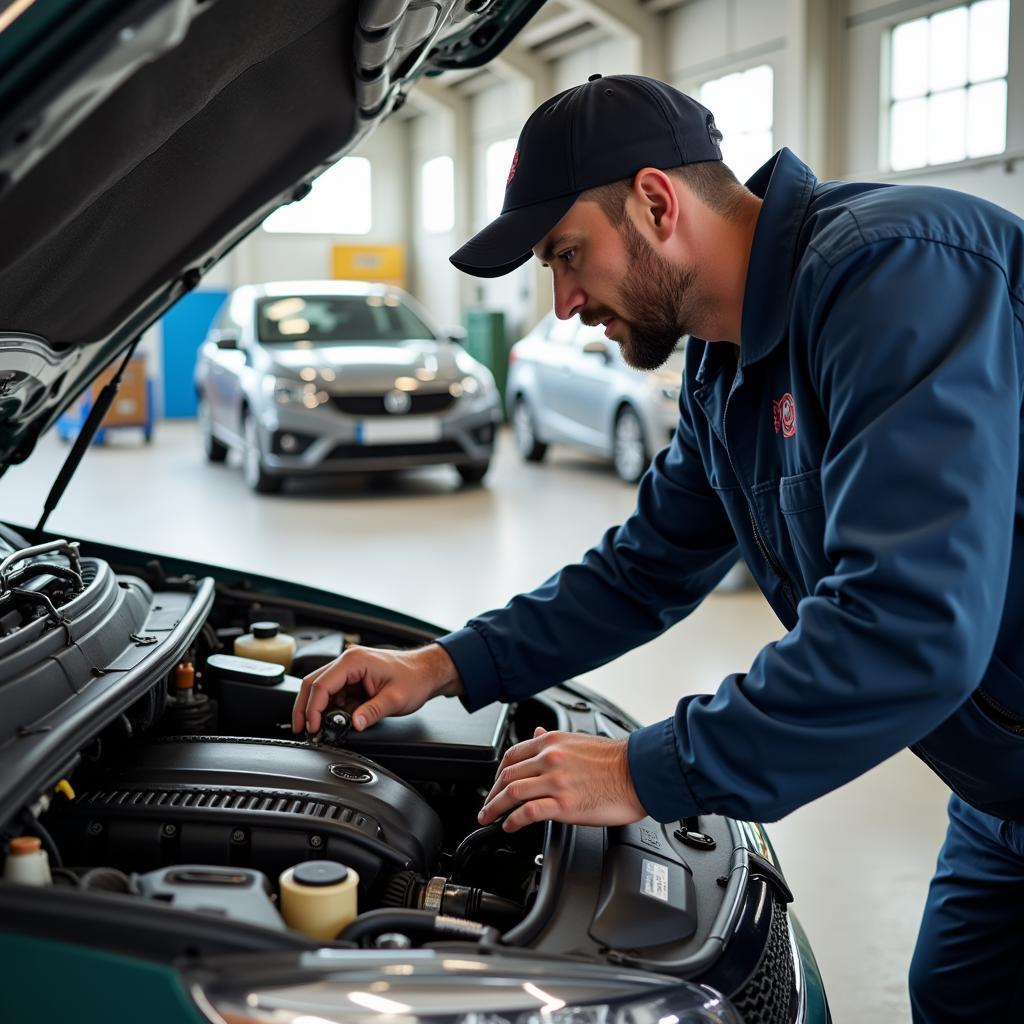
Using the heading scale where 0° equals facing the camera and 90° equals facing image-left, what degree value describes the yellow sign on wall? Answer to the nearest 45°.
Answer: approximately 0°

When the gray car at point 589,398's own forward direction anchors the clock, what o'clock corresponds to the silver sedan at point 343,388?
The silver sedan is roughly at 4 o'clock from the gray car.

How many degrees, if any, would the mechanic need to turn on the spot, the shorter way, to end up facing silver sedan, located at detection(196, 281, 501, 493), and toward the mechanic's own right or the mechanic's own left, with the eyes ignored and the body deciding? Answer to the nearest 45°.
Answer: approximately 90° to the mechanic's own right

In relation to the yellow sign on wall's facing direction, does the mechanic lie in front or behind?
in front

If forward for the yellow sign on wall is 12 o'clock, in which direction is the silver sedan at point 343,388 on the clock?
The silver sedan is roughly at 12 o'clock from the yellow sign on wall.

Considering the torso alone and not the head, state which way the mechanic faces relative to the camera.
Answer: to the viewer's left

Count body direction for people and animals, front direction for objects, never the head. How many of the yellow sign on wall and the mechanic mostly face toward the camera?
1

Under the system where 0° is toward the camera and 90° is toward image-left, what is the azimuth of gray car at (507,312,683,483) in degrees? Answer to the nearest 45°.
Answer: approximately 315°

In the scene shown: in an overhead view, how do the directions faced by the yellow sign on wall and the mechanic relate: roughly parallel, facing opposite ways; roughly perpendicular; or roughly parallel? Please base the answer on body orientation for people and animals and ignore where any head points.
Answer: roughly perpendicular

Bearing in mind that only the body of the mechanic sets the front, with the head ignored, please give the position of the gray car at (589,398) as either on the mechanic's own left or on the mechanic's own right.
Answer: on the mechanic's own right

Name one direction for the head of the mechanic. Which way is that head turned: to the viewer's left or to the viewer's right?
to the viewer's left
